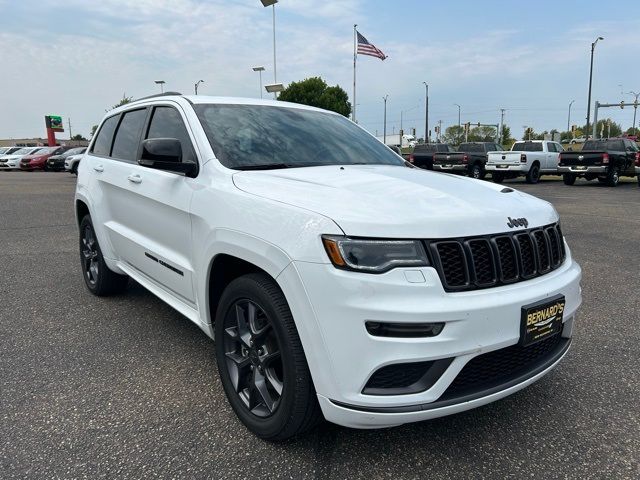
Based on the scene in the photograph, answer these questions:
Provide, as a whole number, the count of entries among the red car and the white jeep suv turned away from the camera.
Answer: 0

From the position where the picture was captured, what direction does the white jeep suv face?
facing the viewer and to the right of the viewer

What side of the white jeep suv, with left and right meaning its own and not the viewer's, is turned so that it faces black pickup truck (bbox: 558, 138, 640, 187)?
left

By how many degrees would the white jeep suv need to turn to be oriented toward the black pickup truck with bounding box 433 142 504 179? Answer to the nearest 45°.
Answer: approximately 135° to its left

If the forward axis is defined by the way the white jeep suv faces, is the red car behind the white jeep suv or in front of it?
behind

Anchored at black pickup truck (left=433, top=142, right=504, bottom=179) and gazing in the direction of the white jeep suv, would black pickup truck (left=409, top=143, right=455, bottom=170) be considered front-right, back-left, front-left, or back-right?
back-right

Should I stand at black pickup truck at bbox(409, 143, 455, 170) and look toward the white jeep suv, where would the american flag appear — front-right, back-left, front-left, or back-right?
back-right
